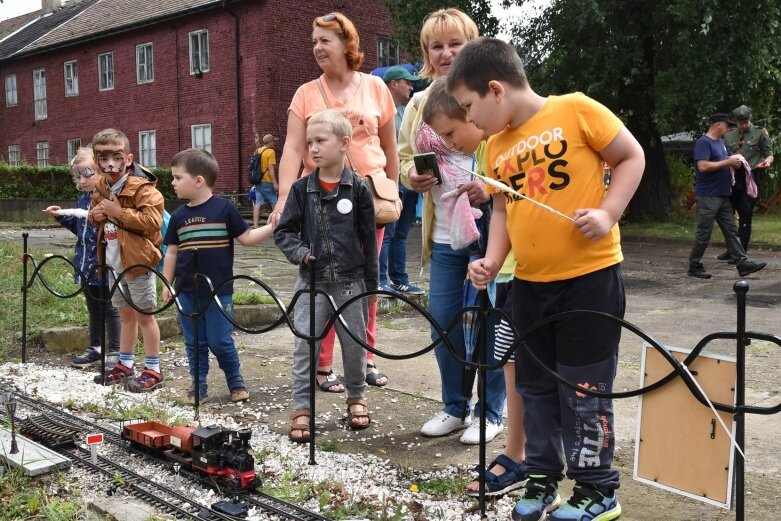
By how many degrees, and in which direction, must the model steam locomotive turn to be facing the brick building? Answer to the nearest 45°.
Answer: approximately 135° to its left

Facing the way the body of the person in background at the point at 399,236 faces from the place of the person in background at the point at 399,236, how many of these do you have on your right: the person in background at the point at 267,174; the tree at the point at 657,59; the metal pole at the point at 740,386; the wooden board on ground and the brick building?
2

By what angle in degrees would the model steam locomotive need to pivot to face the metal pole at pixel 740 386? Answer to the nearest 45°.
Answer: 0° — it already faces it

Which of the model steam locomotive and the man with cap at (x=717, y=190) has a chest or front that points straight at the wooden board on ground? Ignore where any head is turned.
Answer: the model steam locomotive

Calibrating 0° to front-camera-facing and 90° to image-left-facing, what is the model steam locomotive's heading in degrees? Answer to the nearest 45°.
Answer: approximately 315°

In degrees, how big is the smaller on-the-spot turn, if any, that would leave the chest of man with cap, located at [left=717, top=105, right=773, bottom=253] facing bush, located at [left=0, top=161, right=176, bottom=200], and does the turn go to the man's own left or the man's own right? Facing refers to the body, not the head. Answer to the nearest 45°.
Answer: approximately 45° to the man's own right
